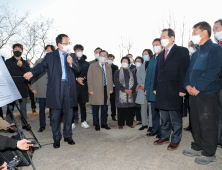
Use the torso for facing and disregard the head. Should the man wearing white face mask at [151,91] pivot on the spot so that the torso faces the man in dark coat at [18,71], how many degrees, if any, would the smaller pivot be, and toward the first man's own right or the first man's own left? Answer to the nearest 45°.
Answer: approximately 45° to the first man's own right

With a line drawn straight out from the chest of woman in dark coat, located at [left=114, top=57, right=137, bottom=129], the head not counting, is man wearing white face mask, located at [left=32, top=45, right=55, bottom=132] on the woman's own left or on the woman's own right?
on the woman's own right

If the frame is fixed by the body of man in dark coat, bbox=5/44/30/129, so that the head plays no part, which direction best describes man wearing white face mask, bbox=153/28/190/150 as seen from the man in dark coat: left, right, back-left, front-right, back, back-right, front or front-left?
front-left

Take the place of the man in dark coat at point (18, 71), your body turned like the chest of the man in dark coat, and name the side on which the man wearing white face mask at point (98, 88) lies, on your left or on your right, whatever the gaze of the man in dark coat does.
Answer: on your left

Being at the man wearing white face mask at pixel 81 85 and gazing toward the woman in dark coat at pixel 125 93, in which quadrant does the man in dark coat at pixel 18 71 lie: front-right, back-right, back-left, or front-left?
back-right

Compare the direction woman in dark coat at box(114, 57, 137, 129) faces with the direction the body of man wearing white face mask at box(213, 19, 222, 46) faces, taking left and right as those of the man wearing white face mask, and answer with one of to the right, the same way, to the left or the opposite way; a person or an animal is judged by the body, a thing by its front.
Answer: to the left

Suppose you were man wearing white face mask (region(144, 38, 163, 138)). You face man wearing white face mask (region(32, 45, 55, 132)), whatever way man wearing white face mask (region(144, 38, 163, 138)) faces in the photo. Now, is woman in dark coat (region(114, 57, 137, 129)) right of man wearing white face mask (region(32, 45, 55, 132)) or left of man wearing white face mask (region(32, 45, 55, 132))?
right

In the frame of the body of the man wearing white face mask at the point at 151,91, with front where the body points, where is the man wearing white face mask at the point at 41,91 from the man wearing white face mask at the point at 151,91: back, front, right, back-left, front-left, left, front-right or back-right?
front-right

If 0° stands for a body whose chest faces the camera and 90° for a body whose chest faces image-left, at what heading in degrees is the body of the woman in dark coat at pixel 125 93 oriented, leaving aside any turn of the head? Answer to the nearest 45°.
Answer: approximately 0°
